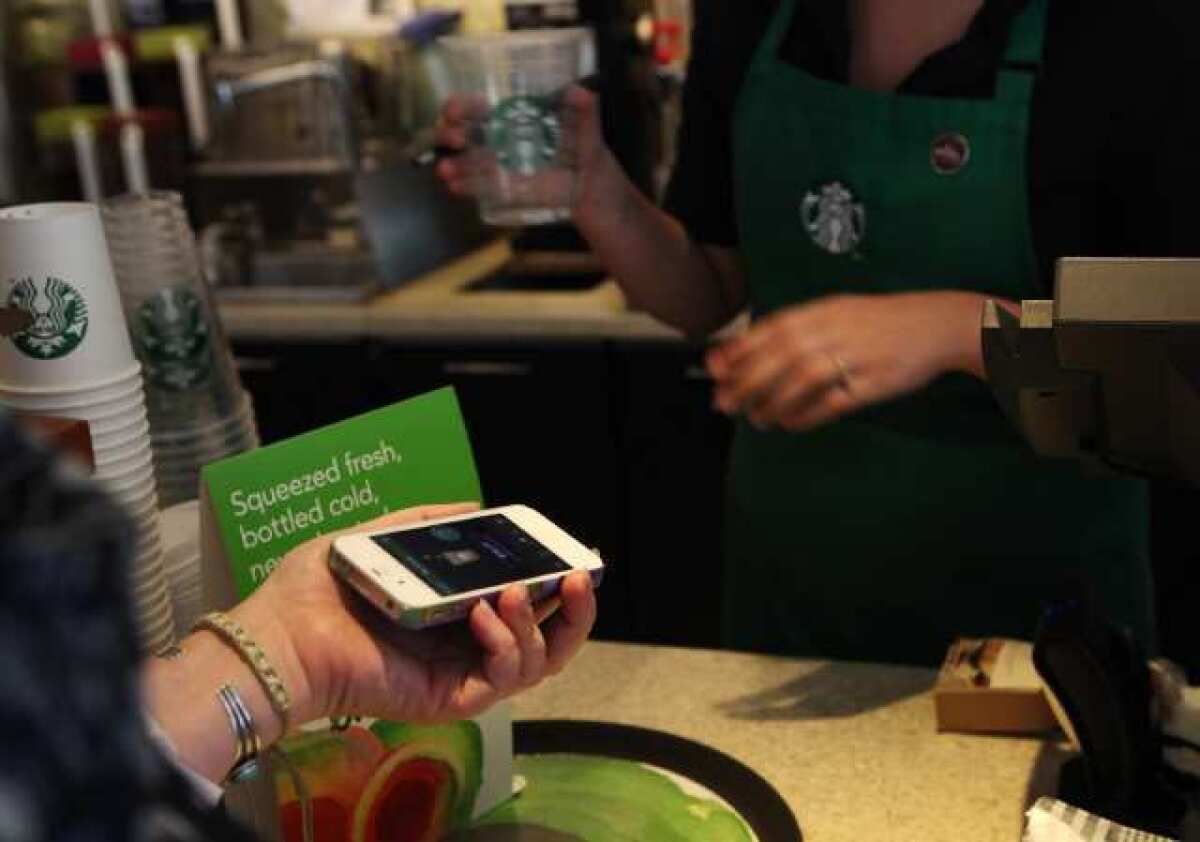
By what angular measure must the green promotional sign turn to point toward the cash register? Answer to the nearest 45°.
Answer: approximately 90° to its left

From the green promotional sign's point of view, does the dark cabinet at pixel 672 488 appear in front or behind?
behind

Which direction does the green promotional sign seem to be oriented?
toward the camera

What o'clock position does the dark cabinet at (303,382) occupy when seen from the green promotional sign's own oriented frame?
The dark cabinet is roughly at 6 o'clock from the green promotional sign.
